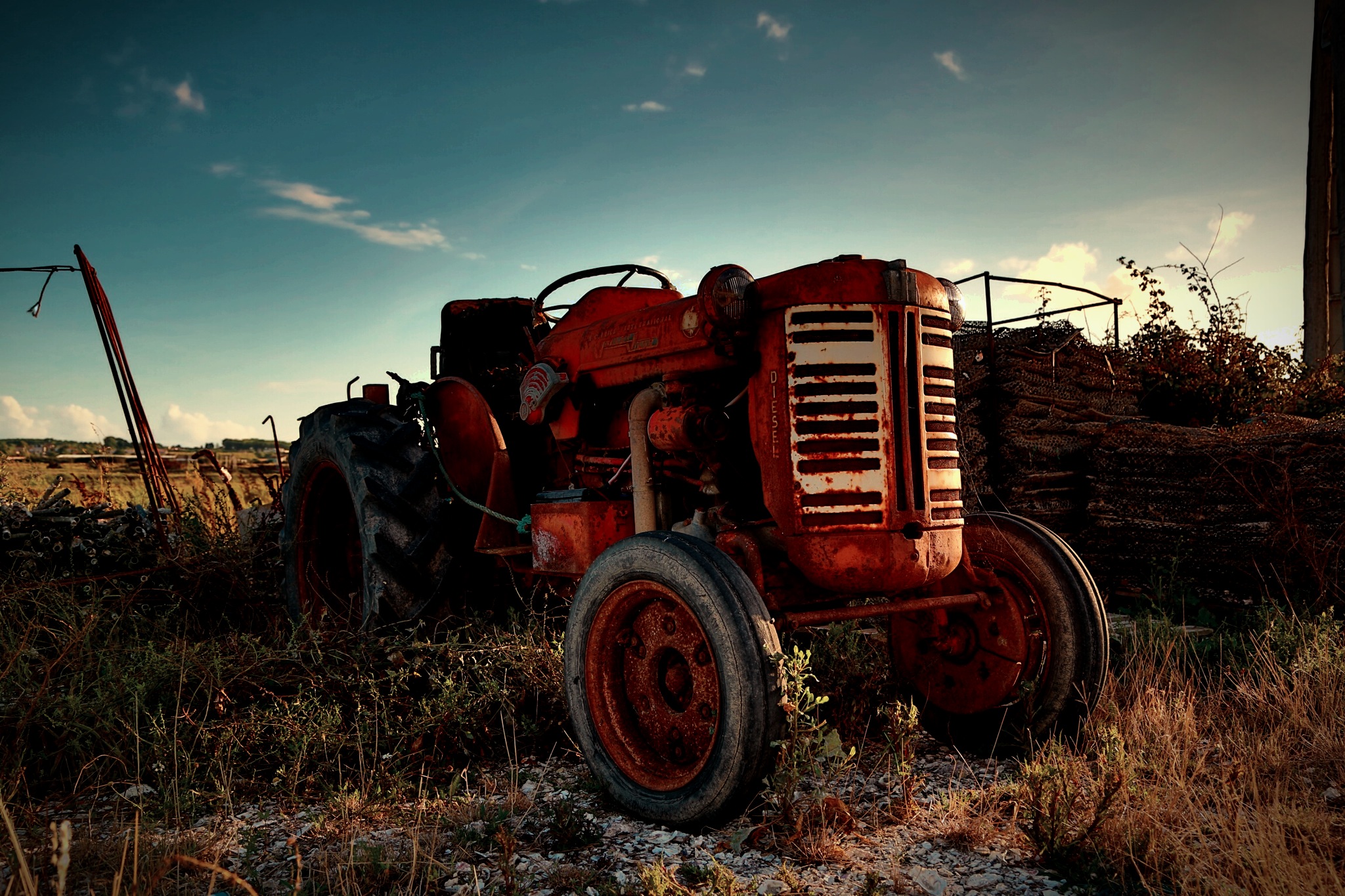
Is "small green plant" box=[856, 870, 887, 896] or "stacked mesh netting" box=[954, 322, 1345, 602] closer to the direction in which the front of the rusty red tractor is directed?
the small green plant

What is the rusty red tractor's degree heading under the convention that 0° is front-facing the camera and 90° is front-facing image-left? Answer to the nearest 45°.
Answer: approximately 315°

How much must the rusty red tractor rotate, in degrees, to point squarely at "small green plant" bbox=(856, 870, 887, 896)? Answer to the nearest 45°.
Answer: approximately 45° to its right

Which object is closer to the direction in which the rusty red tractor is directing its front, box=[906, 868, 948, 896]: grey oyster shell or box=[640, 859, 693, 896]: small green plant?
the grey oyster shell

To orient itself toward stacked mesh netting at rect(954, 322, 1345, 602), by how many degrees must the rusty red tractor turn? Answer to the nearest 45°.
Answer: approximately 90° to its left

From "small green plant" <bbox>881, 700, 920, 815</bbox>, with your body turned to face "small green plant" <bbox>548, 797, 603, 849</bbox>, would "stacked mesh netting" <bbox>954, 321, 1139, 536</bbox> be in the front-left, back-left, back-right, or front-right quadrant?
back-right

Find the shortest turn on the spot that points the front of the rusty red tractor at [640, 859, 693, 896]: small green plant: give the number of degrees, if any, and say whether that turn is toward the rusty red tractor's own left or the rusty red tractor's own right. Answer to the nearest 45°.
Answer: approximately 45° to the rusty red tractor's own right

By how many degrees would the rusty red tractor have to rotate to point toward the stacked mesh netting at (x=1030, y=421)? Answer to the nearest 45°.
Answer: approximately 90° to its left
